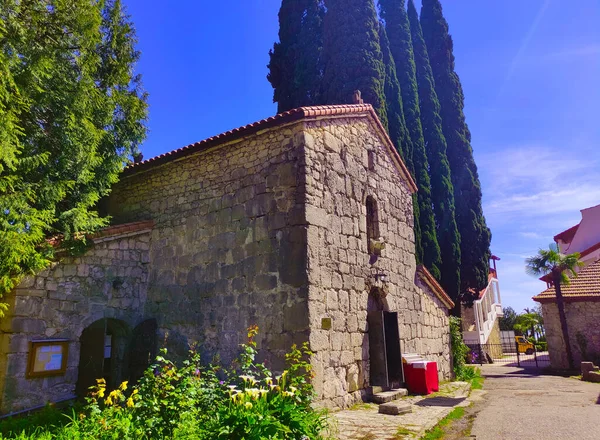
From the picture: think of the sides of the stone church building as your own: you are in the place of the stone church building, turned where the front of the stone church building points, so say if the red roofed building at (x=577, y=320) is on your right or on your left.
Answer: on your left

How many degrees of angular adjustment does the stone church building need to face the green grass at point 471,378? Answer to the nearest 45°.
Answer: approximately 90° to its left

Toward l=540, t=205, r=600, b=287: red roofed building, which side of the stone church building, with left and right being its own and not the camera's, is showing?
left

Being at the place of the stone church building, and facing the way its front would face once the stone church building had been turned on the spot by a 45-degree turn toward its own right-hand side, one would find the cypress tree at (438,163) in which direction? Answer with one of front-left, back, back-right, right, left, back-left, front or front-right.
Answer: back-left

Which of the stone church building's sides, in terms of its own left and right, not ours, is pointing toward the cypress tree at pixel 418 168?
left

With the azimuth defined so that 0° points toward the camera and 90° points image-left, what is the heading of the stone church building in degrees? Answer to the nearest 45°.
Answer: approximately 315°

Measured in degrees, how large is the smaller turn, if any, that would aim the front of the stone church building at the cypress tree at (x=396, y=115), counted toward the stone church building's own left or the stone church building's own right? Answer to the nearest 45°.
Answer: approximately 90° to the stone church building's own left

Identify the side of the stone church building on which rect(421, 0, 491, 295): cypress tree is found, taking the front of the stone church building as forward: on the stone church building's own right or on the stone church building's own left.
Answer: on the stone church building's own left
